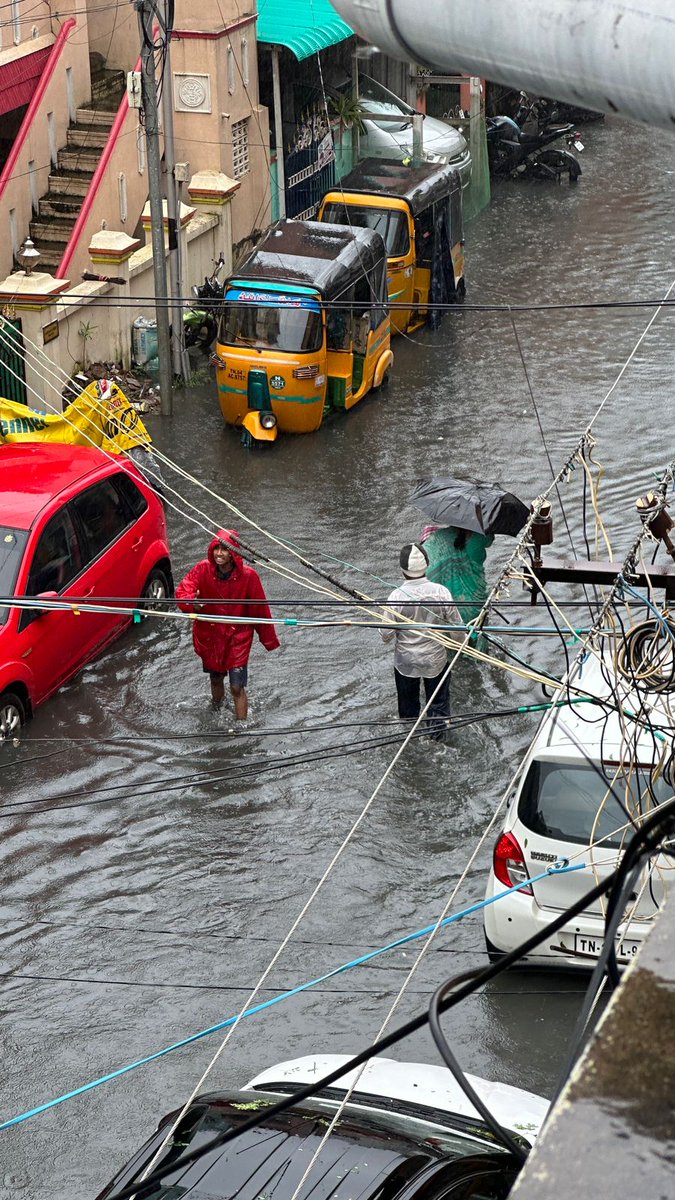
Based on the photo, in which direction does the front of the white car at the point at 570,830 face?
away from the camera

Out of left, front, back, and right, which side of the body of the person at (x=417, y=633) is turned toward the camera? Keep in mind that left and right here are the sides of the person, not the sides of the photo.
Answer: back

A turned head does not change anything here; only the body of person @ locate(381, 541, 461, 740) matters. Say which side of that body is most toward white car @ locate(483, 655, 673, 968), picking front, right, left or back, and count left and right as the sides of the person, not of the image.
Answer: right

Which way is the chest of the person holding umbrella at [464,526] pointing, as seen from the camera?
away from the camera

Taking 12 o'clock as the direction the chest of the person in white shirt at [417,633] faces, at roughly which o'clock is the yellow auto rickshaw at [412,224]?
The yellow auto rickshaw is roughly at 12 o'clock from the person in white shirt.

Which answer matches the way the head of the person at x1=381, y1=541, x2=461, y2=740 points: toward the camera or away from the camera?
away from the camera
